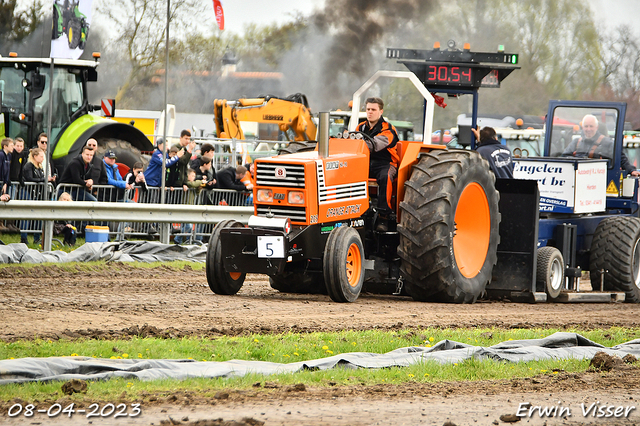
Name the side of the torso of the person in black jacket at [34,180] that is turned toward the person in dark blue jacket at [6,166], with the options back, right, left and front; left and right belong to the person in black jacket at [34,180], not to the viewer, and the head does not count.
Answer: right

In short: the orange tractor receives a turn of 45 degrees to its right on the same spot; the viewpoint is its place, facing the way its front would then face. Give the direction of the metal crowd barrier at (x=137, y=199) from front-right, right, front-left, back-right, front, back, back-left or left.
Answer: front-right

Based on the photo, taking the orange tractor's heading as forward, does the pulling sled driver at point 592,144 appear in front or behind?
behind

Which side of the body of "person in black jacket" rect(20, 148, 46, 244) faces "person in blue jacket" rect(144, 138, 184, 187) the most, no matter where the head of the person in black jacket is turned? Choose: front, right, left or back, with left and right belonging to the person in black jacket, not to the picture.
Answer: left

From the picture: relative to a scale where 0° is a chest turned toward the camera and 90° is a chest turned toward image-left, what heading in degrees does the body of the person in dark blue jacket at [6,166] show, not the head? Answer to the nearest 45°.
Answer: approximately 315°
